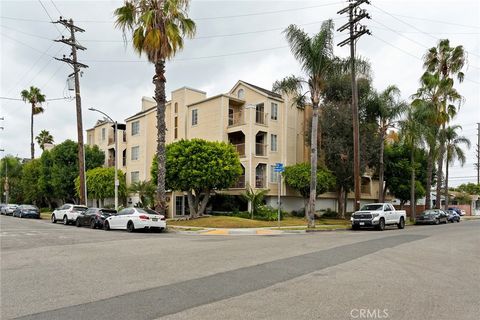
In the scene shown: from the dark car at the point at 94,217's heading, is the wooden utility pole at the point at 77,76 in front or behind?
in front

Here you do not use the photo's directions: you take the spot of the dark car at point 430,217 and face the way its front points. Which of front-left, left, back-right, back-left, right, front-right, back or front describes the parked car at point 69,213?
front

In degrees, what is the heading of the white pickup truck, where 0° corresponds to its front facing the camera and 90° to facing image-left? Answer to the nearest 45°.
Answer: approximately 45°

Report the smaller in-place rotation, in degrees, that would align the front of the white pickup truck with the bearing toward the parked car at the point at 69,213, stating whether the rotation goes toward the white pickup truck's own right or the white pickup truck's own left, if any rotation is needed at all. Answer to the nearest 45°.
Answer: approximately 45° to the white pickup truck's own right

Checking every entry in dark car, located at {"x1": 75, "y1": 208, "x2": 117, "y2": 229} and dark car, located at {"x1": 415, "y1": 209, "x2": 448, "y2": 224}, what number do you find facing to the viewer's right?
0

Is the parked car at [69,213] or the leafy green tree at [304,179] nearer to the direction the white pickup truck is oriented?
the parked car

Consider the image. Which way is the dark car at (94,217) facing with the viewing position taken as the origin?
facing away from the viewer and to the left of the viewer

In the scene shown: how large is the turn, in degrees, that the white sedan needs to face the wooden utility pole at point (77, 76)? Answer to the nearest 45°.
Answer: approximately 45° to its right
